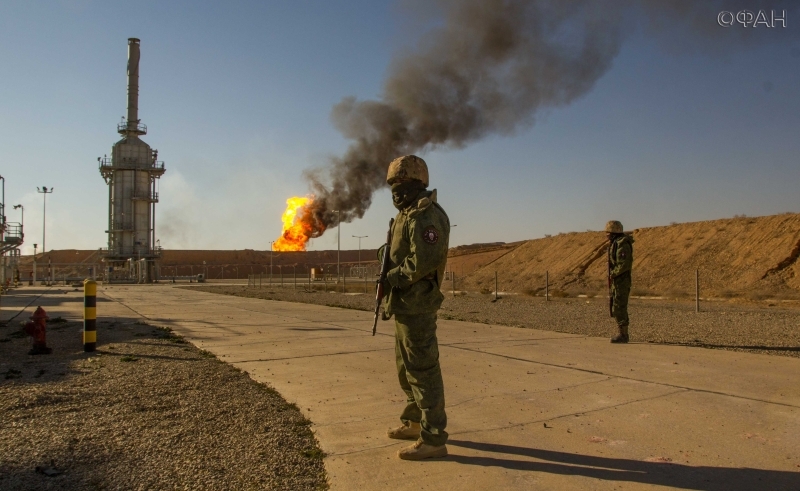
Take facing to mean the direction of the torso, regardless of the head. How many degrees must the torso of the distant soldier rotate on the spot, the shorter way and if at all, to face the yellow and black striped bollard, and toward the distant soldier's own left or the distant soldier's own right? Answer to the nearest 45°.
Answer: approximately 45° to the distant soldier's own left

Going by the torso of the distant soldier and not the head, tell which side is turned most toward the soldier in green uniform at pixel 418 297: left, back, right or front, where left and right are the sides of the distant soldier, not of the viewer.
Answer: left

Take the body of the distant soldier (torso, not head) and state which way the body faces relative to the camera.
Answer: to the viewer's left
